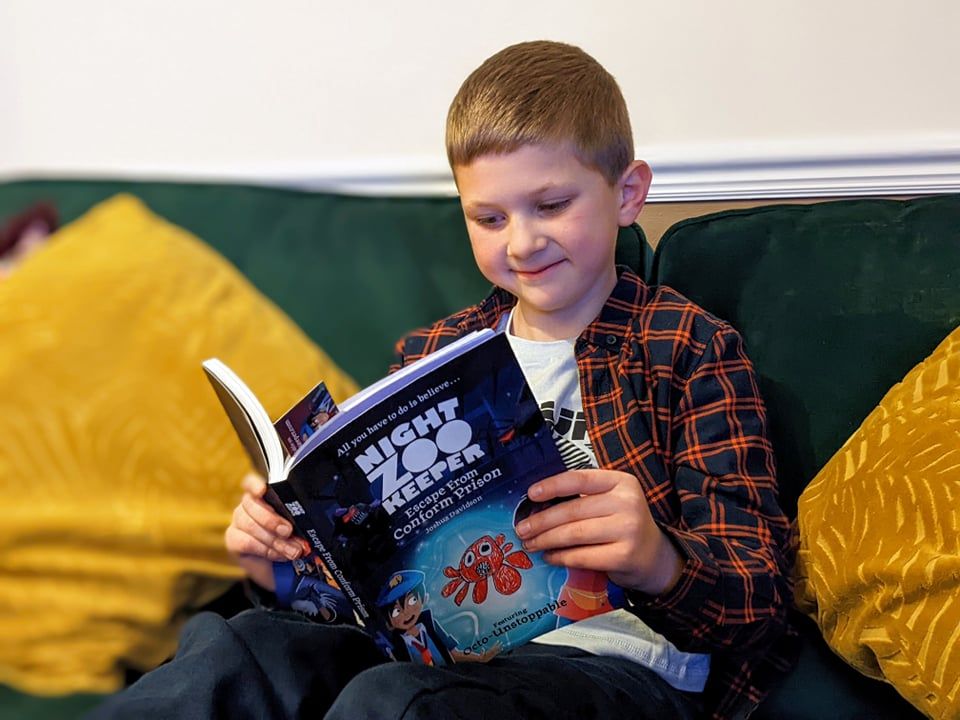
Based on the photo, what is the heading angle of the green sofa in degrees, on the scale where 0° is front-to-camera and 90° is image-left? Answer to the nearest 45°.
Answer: approximately 0°

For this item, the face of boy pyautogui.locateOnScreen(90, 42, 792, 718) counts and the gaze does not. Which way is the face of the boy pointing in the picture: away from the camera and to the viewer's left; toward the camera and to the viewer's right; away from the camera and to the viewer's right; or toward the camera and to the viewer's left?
toward the camera and to the viewer's left

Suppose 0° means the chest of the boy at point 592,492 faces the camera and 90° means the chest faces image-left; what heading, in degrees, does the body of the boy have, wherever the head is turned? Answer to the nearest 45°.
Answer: approximately 45°
